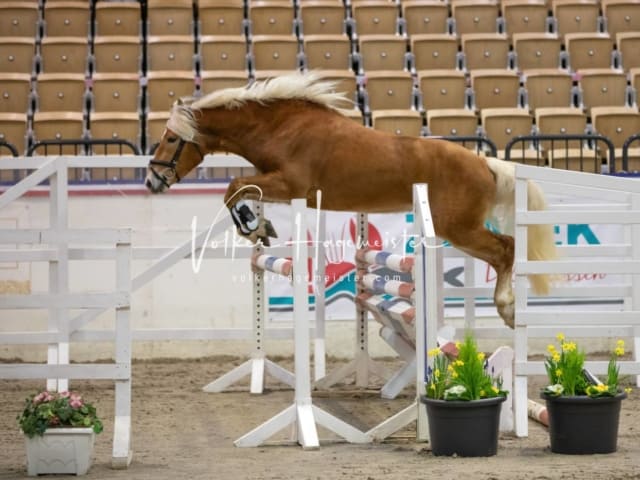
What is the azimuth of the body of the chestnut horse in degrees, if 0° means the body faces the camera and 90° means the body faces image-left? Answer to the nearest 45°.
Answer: approximately 90°

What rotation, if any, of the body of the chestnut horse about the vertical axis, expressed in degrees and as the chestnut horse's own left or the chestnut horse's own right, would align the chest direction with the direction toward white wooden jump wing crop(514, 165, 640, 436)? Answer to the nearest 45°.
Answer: approximately 135° to the chestnut horse's own left

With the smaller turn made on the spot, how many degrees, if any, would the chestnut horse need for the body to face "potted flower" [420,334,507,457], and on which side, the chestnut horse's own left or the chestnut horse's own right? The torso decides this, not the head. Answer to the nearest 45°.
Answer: approximately 90° to the chestnut horse's own left

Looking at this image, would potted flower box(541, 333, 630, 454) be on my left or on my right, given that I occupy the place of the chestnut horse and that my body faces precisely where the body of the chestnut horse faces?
on my left

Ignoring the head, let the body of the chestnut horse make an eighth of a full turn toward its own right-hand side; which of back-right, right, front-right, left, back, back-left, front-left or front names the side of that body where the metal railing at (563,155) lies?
right

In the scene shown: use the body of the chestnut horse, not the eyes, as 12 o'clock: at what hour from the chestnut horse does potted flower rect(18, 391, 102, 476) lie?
The potted flower is roughly at 10 o'clock from the chestnut horse.
